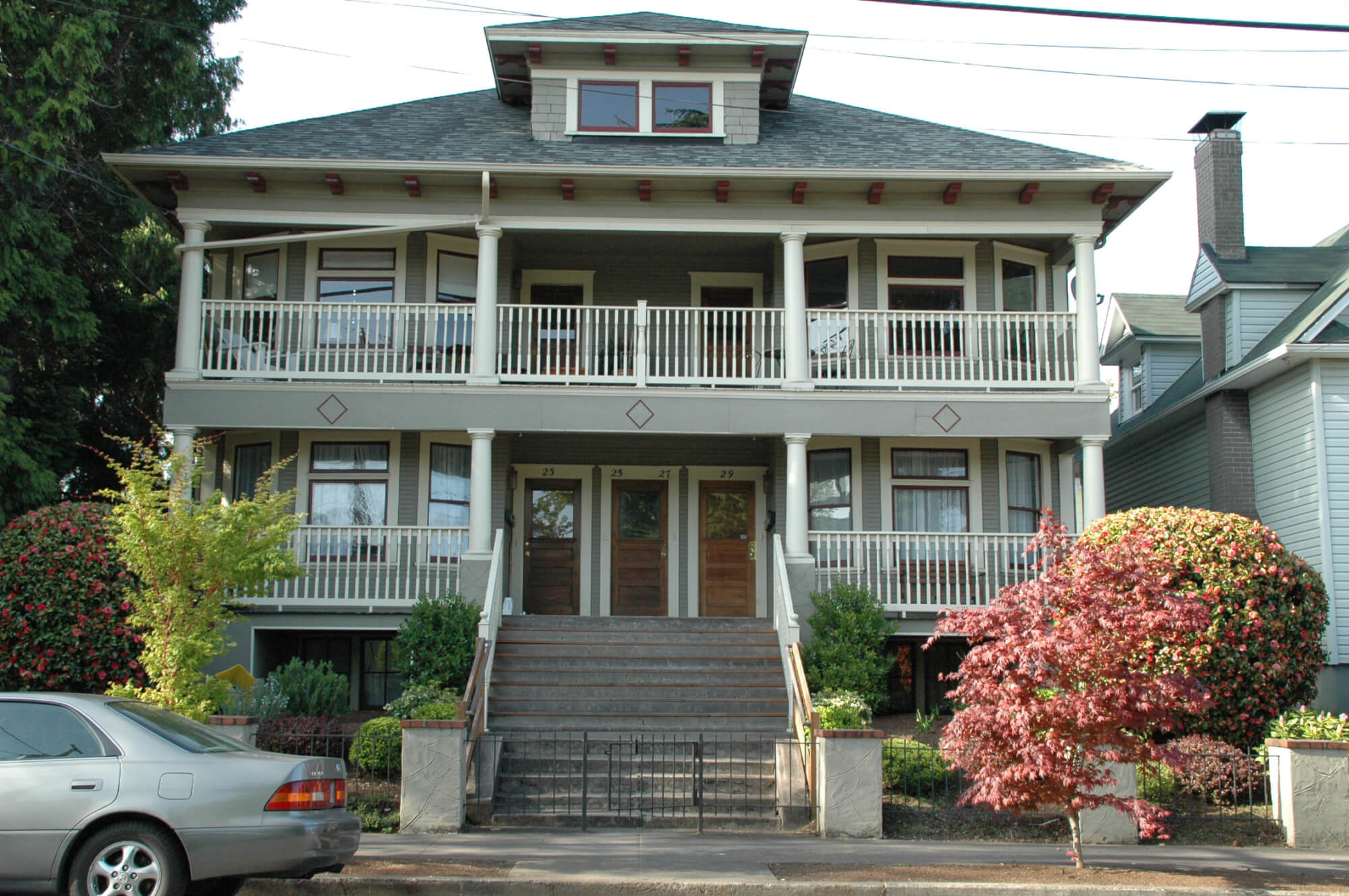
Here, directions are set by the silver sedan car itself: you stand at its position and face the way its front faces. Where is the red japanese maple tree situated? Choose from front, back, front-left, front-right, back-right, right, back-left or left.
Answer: back

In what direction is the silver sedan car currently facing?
to the viewer's left

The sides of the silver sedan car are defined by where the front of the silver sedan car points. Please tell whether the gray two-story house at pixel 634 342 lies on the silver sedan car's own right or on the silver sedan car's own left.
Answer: on the silver sedan car's own right

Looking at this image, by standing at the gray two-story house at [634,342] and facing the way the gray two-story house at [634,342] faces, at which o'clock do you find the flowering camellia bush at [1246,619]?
The flowering camellia bush is roughly at 10 o'clock from the gray two-story house.

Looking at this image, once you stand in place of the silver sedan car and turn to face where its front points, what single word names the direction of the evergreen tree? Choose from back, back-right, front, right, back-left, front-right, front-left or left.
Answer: right

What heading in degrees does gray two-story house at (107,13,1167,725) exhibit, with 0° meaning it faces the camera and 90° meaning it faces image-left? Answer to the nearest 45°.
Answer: approximately 0°

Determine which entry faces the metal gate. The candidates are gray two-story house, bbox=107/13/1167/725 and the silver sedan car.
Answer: the gray two-story house

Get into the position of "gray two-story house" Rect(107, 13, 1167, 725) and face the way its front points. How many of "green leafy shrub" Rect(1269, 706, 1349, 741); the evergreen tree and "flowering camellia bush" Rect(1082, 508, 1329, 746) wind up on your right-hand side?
1

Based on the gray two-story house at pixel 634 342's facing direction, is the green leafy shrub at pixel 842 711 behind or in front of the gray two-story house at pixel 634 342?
in front

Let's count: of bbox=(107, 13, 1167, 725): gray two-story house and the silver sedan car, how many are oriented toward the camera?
1

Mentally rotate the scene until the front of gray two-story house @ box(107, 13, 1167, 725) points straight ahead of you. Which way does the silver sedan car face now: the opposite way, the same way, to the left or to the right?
to the right

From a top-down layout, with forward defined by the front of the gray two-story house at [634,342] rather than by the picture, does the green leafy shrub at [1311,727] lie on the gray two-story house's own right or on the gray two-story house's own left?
on the gray two-story house's own left

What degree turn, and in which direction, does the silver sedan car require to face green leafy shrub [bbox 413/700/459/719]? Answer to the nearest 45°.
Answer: approximately 135° to its right
